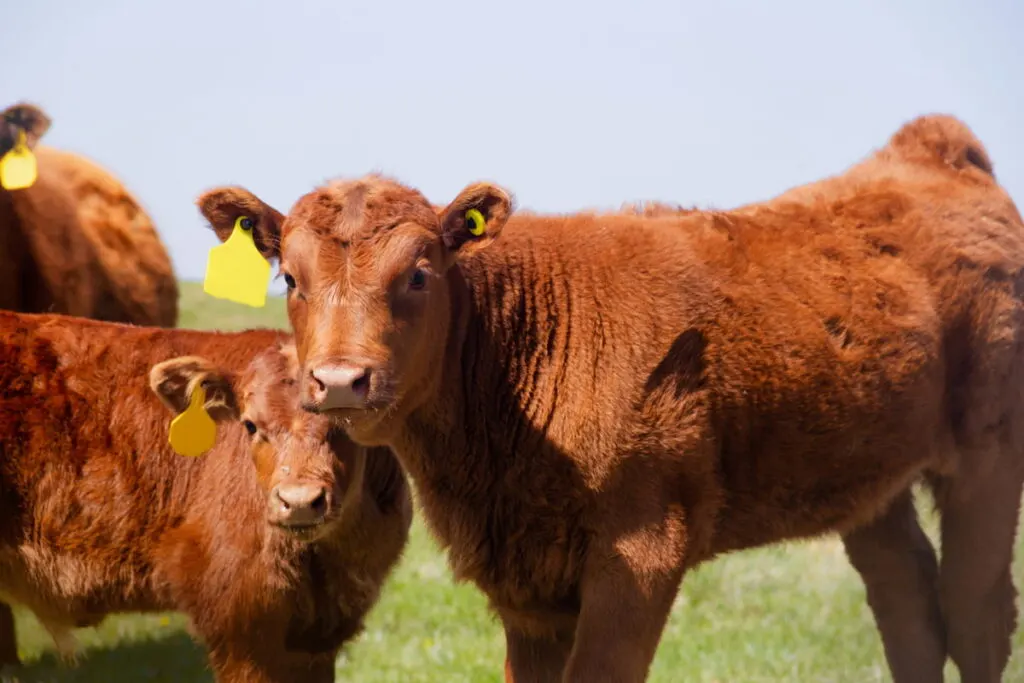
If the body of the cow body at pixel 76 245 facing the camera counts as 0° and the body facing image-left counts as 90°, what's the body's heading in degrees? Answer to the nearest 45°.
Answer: approximately 45°

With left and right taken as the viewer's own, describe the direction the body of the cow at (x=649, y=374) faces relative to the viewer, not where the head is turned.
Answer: facing the viewer and to the left of the viewer

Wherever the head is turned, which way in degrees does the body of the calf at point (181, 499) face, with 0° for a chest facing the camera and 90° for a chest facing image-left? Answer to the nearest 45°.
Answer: approximately 315°

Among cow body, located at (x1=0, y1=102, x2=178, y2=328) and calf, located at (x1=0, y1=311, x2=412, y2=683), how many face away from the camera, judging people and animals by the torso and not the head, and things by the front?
0

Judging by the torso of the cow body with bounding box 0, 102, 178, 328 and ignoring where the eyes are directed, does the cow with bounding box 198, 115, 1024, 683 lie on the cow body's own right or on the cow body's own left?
on the cow body's own left

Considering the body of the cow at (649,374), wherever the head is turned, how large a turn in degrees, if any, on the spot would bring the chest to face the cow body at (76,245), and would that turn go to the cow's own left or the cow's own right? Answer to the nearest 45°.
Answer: approximately 90° to the cow's own right

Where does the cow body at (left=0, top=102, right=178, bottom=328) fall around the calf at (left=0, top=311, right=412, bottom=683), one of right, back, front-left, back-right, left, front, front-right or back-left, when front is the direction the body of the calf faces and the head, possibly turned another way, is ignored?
back-left

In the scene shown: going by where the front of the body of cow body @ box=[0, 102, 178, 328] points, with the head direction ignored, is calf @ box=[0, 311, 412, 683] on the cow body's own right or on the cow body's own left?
on the cow body's own left

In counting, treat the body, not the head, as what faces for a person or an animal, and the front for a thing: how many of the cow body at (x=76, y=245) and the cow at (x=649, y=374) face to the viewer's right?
0

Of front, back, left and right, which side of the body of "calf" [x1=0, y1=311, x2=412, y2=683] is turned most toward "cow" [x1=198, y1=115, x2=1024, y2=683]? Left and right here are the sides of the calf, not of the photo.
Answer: front

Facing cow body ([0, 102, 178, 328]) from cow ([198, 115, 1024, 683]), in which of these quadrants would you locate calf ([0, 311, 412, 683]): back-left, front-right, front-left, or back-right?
front-left

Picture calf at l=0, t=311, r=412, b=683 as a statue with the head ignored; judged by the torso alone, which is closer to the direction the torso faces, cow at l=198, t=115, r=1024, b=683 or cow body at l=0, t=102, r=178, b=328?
the cow

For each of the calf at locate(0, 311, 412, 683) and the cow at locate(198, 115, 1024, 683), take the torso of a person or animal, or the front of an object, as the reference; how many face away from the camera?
0
